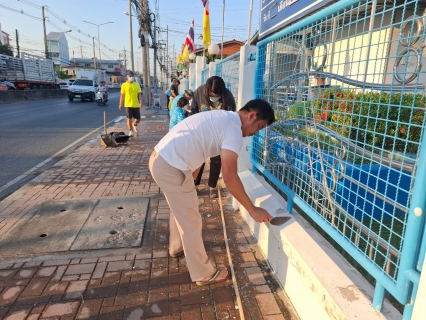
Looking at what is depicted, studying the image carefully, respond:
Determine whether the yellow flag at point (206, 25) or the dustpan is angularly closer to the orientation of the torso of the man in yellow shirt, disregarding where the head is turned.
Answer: the dustpan

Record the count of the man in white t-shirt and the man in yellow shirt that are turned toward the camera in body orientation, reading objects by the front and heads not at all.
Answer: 1

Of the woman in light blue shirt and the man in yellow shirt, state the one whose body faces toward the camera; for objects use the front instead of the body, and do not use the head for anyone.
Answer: the man in yellow shirt

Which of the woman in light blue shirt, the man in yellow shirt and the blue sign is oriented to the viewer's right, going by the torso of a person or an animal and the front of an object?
the woman in light blue shirt

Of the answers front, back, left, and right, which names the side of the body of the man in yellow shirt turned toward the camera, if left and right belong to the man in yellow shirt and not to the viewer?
front

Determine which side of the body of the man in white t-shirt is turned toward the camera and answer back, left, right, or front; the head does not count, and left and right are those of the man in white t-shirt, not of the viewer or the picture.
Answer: right

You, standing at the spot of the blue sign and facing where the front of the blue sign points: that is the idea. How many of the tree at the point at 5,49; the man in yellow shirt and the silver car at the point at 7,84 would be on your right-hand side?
3

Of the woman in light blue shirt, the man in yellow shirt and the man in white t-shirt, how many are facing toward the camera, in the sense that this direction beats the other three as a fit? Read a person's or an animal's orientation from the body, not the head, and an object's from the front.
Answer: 1

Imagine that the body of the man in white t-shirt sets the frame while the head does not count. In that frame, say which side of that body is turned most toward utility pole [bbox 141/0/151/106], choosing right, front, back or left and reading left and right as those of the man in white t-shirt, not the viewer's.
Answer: left

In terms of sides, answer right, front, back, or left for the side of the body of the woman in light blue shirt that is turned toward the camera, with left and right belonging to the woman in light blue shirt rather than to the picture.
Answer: right

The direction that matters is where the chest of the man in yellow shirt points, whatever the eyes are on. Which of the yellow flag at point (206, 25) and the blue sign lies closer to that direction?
the blue sign

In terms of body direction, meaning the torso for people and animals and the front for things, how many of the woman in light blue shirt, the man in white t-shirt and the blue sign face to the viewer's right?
2

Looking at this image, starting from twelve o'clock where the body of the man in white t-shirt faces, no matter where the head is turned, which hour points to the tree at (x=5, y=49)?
The tree is roughly at 8 o'clock from the man in white t-shirt.

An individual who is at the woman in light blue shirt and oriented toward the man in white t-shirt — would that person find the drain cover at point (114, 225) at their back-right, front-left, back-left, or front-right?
front-right

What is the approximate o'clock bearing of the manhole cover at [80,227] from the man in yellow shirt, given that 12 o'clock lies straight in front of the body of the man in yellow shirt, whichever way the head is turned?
The manhole cover is roughly at 12 o'clock from the man in yellow shirt.

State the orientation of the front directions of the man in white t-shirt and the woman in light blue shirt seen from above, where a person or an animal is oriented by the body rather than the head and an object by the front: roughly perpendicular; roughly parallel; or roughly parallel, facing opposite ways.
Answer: roughly parallel
